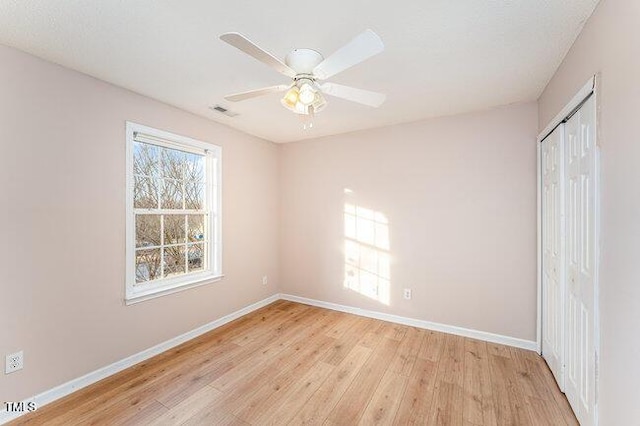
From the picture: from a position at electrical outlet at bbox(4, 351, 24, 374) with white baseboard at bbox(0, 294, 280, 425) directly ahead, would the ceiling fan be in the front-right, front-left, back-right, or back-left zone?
front-right

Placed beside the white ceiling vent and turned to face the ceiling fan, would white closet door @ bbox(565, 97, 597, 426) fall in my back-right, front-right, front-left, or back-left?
front-left

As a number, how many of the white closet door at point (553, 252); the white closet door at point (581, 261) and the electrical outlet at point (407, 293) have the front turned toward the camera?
1

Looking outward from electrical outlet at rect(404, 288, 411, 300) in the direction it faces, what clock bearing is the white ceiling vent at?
The white ceiling vent is roughly at 2 o'clock from the electrical outlet.

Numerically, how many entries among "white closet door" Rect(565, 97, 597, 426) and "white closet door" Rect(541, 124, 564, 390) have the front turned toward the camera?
0

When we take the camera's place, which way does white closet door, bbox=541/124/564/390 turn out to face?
facing to the left of the viewer

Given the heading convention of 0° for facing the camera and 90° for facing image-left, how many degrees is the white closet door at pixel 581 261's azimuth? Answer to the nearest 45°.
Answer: approximately 90°

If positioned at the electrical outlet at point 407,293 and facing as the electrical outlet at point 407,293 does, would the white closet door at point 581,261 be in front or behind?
in front

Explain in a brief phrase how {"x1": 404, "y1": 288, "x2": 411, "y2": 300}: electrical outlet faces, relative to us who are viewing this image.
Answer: facing the viewer

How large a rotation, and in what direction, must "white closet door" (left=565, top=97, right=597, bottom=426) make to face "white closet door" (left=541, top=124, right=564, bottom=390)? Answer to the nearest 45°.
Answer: approximately 90° to its right

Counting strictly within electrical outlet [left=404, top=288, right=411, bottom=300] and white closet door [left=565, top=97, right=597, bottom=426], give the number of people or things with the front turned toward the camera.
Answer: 1

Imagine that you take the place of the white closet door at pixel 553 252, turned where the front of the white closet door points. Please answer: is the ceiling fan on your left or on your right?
on your left

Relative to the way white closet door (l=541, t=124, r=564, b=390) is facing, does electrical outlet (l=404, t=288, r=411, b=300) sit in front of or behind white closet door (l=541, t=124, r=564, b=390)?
in front

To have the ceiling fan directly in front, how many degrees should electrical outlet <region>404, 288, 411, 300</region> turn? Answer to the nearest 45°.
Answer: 0° — it already faces it

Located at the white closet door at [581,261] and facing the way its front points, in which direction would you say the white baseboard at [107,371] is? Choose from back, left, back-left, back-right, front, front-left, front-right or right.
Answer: front-left
